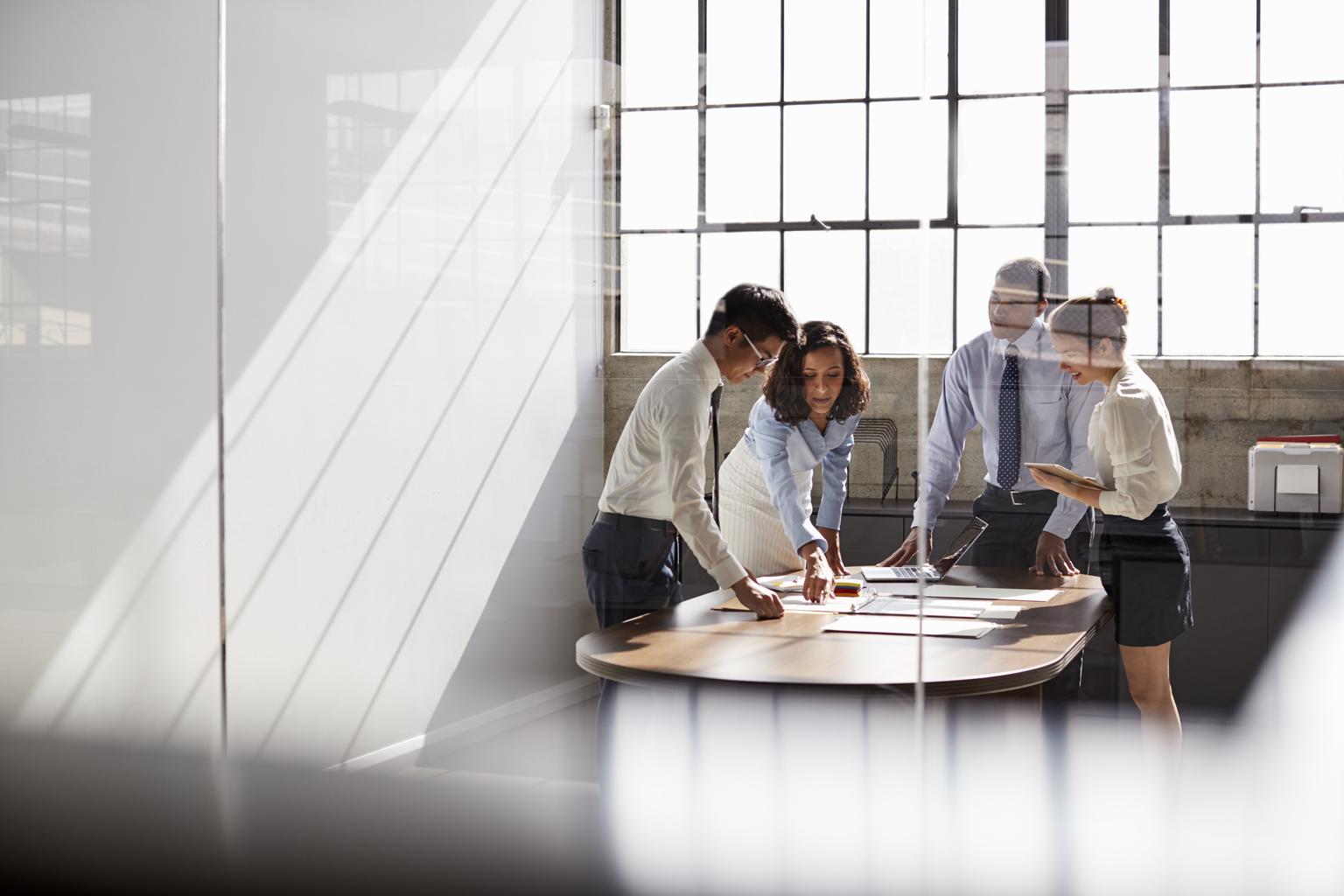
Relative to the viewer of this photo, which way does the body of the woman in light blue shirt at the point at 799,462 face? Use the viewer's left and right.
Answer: facing the viewer and to the right of the viewer

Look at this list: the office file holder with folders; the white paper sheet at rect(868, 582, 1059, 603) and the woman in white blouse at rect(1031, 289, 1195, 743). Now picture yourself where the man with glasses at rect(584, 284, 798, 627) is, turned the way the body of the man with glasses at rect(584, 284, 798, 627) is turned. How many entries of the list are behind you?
0

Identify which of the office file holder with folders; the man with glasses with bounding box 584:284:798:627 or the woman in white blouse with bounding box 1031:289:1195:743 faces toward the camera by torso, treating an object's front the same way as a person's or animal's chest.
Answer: the office file holder with folders

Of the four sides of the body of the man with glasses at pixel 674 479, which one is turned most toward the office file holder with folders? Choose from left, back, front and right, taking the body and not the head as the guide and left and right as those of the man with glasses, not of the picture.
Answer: front

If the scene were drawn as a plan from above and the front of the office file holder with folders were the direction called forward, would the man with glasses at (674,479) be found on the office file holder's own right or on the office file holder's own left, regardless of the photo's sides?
on the office file holder's own right

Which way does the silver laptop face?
to the viewer's left

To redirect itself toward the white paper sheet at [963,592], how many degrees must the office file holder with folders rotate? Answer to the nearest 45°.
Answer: approximately 90° to its right

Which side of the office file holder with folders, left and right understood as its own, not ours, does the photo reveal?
front

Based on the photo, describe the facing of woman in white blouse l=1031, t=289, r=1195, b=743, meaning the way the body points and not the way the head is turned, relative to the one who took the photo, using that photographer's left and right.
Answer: facing to the left of the viewer

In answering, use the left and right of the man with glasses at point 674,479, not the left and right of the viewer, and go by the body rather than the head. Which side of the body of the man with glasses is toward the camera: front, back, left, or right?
right

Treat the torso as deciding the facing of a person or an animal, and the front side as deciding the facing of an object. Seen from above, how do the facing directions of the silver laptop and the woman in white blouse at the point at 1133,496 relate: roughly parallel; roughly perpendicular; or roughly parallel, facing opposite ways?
roughly parallel

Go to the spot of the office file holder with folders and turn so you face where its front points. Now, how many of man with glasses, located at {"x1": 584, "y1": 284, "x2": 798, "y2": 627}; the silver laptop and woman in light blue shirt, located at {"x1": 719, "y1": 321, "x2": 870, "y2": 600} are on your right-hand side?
3

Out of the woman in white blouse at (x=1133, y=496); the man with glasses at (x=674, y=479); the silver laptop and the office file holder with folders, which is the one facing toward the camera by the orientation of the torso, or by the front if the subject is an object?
the office file holder with folders
